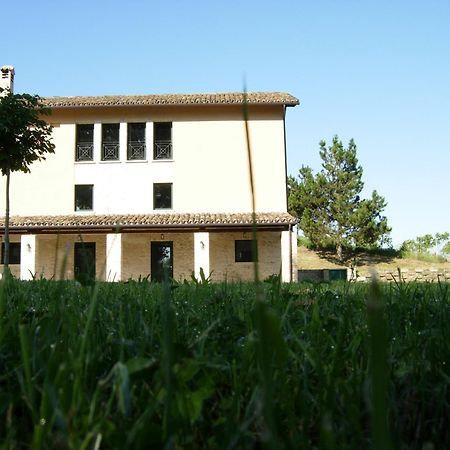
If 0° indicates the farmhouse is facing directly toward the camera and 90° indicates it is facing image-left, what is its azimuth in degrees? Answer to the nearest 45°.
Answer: approximately 0°

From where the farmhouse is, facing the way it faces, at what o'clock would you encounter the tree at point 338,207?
The tree is roughly at 8 o'clock from the farmhouse.

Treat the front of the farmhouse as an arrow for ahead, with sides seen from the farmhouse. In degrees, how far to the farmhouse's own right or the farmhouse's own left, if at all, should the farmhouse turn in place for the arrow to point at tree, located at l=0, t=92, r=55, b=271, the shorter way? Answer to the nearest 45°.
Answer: approximately 45° to the farmhouse's own right
